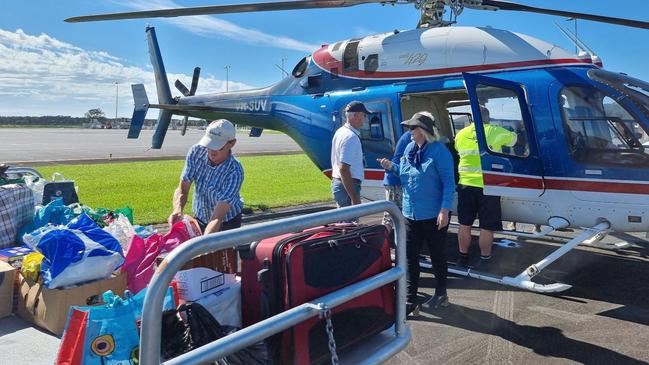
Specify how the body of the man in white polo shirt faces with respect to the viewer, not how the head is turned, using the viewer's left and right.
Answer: facing to the right of the viewer

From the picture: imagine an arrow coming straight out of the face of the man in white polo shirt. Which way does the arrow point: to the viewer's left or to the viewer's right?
to the viewer's right

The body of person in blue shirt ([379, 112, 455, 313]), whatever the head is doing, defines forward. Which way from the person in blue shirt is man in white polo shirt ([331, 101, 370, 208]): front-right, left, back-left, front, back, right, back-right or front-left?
right

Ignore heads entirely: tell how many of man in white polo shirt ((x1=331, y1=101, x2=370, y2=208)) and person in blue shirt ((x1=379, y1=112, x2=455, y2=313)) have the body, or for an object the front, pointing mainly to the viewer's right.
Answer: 1

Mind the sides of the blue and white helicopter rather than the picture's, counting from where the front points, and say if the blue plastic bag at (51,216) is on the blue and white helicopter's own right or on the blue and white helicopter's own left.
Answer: on the blue and white helicopter's own right

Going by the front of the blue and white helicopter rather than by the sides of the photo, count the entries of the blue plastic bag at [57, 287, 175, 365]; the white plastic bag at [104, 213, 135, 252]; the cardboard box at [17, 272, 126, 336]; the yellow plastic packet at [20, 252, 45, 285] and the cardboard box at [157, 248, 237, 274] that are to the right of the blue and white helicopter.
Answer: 5

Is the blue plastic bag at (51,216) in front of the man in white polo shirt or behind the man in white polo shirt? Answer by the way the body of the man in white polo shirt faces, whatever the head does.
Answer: behind

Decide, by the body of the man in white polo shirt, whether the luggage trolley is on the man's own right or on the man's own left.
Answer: on the man's own right

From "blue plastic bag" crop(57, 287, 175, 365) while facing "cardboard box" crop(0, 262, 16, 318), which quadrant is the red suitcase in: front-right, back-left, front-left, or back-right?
back-right
